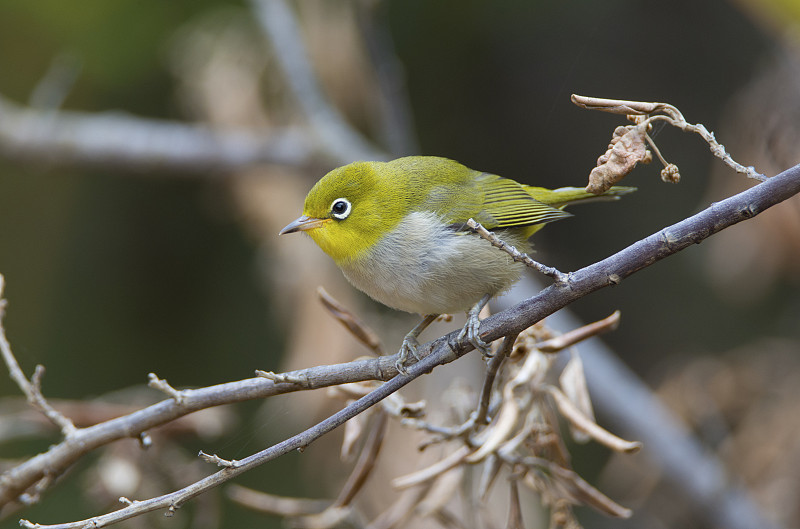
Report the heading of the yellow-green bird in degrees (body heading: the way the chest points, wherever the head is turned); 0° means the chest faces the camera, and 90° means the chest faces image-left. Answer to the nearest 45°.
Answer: approximately 90°

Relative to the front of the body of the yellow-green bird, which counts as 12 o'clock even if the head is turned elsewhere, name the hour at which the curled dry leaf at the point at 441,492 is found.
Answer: The curled dry leaf is roughly at 3 o'clock from the yellow-green bird.

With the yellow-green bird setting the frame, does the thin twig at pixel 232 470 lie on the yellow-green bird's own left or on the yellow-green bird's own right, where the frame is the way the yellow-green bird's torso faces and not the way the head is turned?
on the yellow-green bird's own left

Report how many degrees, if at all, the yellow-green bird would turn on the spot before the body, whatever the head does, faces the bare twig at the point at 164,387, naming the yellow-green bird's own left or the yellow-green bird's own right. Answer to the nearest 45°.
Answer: approximately 45° to the yellow-green bird's own left

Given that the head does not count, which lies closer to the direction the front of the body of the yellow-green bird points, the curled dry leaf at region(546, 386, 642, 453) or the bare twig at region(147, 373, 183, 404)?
the bare twig

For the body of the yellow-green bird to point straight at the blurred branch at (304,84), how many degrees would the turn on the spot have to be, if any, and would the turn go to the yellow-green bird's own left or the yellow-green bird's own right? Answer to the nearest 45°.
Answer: approximately 90° to the yellow-green bird's own right
